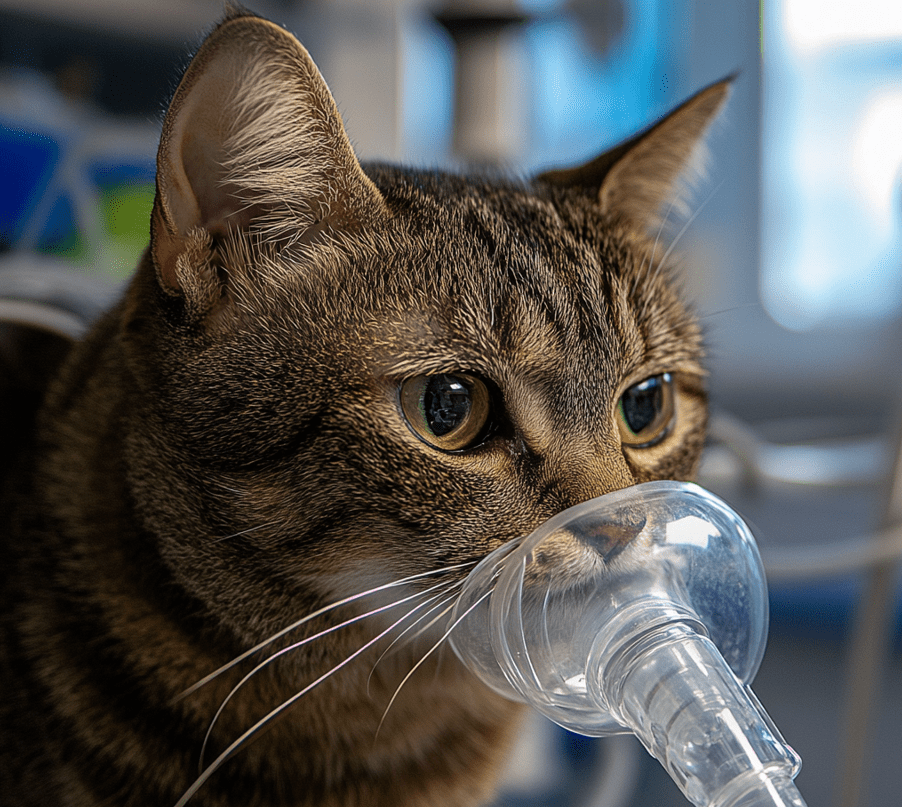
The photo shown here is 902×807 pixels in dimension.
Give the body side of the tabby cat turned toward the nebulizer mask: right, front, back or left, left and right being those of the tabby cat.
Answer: front

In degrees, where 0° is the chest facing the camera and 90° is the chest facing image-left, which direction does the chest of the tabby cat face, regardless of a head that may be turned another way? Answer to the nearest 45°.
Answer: approximately 315°

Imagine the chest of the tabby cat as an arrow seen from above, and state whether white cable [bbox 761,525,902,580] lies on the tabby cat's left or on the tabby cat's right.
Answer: on the tabby cat's left

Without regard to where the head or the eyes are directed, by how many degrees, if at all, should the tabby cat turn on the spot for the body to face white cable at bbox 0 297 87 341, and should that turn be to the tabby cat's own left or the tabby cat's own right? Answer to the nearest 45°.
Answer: approximately 180°
